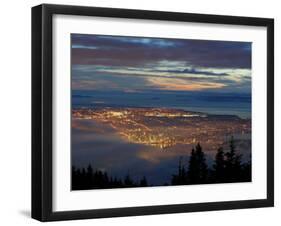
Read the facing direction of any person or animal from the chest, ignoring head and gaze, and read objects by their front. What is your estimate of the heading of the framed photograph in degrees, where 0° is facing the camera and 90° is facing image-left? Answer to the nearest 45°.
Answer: approximately 315°
